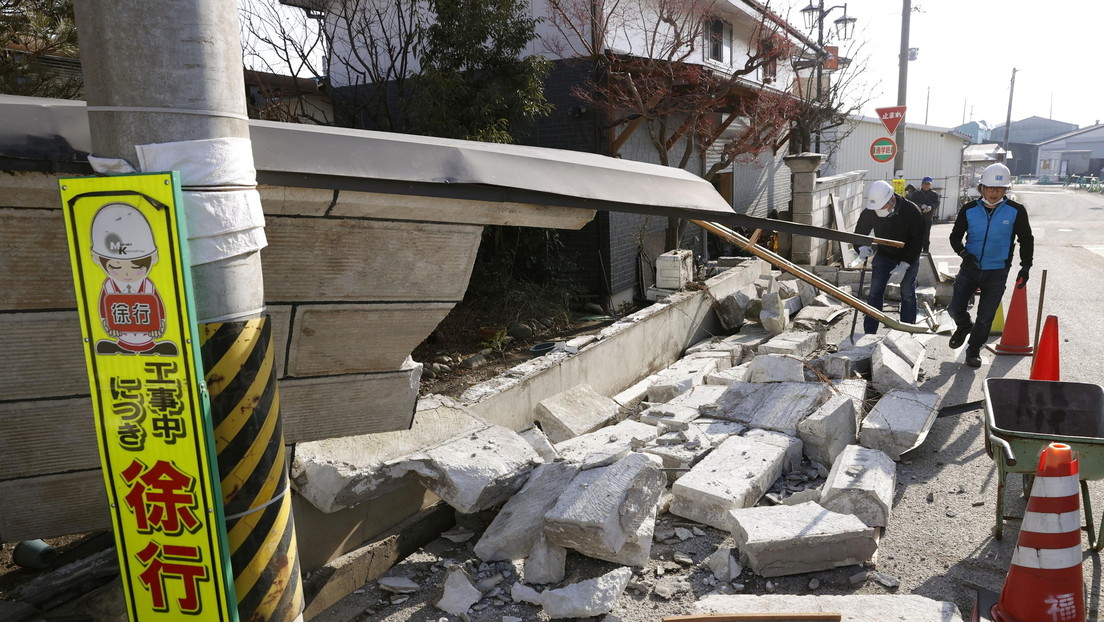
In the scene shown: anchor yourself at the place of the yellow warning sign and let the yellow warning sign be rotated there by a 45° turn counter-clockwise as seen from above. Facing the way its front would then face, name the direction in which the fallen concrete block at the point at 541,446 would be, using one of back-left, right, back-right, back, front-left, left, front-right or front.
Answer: left

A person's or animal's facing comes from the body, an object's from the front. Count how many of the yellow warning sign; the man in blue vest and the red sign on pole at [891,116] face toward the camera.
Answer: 3

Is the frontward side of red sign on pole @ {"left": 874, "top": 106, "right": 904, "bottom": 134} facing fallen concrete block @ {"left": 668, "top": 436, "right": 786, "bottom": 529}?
yes

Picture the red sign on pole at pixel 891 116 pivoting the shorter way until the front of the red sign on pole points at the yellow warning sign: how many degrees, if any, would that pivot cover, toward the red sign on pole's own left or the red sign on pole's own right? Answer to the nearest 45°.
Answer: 0° — it already faces it

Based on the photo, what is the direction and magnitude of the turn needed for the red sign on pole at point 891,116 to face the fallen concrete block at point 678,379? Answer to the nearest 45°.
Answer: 0° — it already faces it

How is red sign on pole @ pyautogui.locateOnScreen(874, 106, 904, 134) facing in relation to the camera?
toward the camera

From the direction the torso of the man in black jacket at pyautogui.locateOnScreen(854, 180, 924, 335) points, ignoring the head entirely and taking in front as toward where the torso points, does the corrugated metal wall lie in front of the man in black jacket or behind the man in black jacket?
behind

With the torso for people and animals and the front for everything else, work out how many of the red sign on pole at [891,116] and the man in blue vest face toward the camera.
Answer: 2

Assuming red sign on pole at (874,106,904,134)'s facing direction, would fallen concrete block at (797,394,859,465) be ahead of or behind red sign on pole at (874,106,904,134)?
ahead

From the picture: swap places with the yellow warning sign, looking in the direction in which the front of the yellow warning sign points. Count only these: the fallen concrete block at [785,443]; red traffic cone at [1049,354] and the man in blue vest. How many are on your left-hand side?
3

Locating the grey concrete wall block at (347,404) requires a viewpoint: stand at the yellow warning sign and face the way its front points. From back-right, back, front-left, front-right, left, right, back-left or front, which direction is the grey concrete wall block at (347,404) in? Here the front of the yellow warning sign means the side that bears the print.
back-left

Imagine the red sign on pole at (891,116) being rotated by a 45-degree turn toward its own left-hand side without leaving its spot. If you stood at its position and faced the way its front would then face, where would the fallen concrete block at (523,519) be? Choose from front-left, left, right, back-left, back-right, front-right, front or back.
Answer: front-right

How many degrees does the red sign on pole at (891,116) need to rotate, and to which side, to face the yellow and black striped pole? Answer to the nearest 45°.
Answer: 0° — it already faces it

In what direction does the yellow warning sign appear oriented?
toward the camera

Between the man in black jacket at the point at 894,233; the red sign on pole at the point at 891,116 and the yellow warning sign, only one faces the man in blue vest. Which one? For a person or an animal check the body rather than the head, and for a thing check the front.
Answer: the red sign on pole

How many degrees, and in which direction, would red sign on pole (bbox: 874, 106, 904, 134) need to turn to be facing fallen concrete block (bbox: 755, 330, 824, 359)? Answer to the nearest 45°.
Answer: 0° — it already faces it

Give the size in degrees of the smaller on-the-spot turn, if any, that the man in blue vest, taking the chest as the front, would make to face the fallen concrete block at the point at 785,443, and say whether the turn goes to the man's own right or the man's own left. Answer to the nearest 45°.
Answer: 0° — they already face it

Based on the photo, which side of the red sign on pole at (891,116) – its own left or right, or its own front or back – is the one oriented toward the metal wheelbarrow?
front
